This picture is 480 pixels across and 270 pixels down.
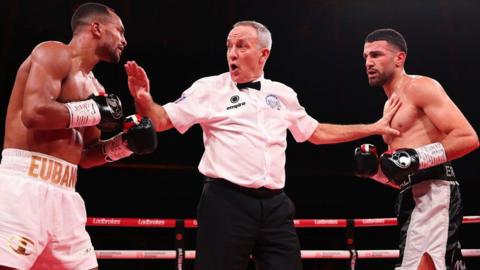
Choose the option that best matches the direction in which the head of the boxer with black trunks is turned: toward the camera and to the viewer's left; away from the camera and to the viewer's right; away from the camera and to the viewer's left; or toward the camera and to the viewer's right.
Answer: toward the camera and to the viewer's left

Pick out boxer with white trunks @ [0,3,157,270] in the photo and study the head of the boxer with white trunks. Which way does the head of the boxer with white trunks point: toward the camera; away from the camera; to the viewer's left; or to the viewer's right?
to the viewer's right

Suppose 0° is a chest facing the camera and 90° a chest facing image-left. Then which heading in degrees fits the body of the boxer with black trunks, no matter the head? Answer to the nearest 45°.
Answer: approximately 45°

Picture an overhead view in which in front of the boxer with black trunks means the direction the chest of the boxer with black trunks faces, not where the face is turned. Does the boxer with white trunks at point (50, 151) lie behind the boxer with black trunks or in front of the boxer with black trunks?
in front
